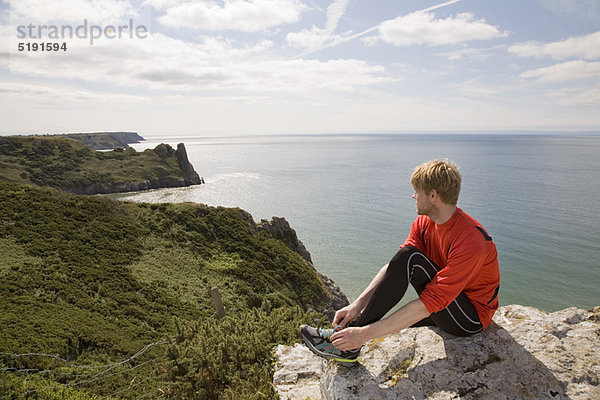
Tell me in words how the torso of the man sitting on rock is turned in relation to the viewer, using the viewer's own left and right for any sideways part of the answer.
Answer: facing to the left of the viewer
